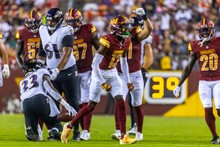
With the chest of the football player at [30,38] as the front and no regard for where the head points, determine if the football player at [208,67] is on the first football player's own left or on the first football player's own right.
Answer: on the first football player's own left

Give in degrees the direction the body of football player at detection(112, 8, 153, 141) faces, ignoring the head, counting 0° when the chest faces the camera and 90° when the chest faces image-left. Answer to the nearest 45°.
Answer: approximately 45°

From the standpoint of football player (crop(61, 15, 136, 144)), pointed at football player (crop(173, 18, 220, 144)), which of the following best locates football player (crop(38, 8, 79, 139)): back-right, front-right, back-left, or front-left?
back-left

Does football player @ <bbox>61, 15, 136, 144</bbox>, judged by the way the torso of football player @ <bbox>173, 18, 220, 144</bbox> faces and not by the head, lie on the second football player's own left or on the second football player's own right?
on the second football player's own right

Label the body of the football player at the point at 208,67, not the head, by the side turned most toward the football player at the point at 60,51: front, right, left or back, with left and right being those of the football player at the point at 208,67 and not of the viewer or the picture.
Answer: right

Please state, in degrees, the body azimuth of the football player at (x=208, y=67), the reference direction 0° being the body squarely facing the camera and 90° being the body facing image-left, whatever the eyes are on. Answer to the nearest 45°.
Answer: approximately 0°
